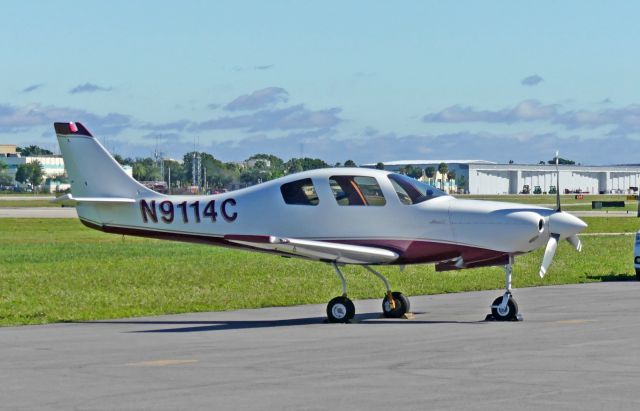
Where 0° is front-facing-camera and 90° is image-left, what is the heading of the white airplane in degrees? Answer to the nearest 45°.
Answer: approximately 270°
